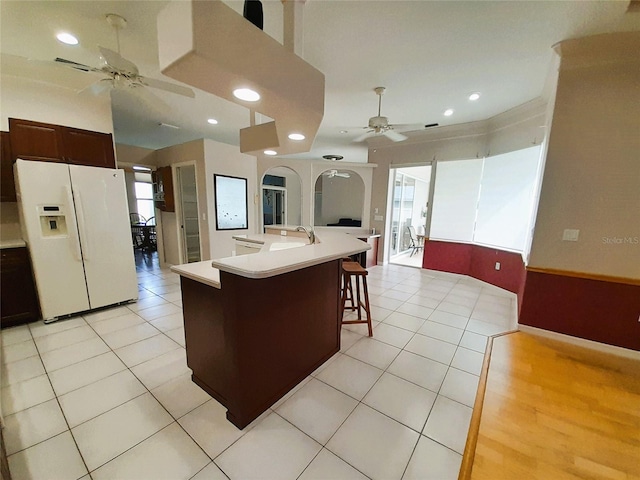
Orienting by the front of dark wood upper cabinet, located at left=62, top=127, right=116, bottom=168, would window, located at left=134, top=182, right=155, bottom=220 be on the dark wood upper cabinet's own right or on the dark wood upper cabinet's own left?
on the dark wood upper cabinet's own left

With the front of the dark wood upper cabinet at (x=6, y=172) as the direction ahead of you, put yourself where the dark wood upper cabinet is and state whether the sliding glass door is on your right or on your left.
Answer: on your left

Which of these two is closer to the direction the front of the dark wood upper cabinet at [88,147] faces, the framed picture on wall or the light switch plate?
the light switch plate
